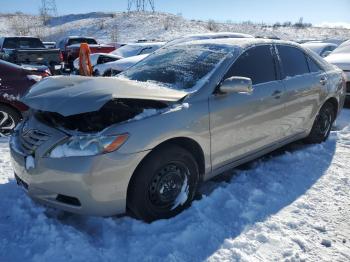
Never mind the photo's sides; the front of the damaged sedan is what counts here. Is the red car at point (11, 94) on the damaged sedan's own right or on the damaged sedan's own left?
on the damaged sedan's own right

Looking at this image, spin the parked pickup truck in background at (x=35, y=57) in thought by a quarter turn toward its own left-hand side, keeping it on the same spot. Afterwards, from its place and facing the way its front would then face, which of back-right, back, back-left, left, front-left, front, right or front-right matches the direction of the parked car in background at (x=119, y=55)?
back

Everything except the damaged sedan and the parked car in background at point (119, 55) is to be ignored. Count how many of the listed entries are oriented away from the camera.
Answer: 0

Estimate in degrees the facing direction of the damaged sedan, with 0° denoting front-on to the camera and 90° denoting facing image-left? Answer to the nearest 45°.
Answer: approximately 45°

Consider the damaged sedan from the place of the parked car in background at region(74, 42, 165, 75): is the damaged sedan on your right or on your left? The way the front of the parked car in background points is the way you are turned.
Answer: on your left

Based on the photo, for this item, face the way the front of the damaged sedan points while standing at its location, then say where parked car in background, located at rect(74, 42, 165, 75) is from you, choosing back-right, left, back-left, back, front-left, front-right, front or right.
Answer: back-right

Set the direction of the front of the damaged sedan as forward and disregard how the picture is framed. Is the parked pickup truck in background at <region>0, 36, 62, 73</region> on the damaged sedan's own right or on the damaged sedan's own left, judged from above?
on the damaged sedan's own right
